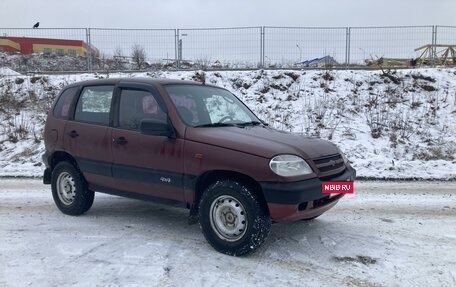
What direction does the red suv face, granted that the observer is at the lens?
facing the viewer and to the right of the viewer

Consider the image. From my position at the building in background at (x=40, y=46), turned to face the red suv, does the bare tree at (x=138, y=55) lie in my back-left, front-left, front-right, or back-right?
front-left

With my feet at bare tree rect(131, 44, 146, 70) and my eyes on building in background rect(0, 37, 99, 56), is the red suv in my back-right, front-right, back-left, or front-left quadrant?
back-left

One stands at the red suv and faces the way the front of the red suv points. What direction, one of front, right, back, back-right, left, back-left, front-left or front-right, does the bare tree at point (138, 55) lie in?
back-left

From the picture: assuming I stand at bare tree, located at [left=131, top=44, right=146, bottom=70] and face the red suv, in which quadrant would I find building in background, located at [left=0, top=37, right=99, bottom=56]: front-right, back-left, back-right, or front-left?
back-right

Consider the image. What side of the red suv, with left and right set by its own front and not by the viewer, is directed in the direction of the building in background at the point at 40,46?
back
